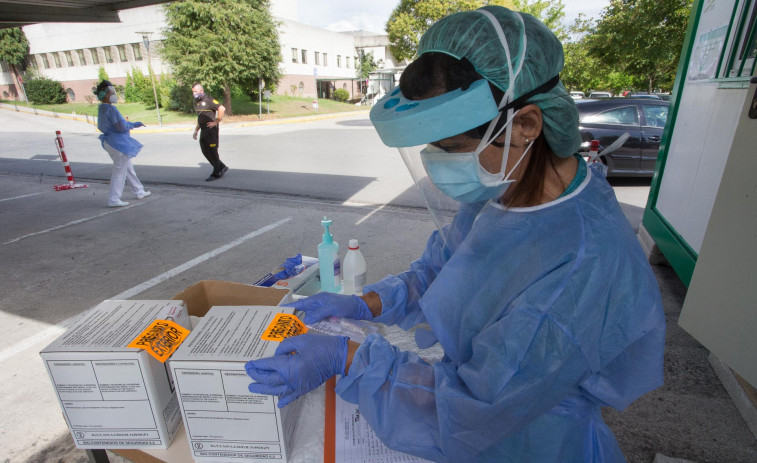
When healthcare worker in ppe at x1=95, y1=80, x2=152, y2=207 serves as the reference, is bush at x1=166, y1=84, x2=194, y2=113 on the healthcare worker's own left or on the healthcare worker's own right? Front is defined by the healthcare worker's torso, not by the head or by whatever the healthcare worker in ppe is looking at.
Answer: on the healthcare worker's own left

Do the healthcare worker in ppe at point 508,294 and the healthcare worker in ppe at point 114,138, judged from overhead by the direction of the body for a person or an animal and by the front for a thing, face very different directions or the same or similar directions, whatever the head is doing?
very different directions

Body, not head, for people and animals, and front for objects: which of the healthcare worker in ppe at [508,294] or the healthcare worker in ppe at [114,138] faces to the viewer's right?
the healthcare worker in ppe at [114,138]

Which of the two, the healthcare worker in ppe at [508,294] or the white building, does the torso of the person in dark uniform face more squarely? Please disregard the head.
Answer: the healthcare worker in ppe

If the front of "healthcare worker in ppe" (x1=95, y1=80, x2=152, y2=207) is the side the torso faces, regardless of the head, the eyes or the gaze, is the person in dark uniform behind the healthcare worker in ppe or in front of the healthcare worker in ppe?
in front

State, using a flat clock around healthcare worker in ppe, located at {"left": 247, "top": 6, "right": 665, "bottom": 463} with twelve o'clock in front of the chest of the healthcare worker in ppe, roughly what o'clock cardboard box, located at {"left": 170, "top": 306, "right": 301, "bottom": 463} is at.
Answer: The cardboard box is roughly at 1 o'clock from the healthcare worker in ppe.

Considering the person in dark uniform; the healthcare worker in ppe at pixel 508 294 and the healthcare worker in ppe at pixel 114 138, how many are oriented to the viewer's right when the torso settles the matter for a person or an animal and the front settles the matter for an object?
1

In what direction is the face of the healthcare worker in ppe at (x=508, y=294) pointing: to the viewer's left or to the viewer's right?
to the viewer's left

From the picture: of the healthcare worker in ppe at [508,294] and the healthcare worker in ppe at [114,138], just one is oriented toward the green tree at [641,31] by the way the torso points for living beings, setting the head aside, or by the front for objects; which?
the healthcare worker in ppe at [114,138]

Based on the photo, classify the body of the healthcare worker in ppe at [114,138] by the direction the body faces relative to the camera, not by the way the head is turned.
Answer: to the viewer's right

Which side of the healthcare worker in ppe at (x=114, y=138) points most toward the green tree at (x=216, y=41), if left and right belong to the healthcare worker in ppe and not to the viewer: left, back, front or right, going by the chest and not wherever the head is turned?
left

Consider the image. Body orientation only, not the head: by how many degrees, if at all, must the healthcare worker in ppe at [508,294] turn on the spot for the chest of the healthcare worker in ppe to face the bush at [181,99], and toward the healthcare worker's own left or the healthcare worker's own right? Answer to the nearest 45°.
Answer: approximately 90° to the healthcare worker's own right

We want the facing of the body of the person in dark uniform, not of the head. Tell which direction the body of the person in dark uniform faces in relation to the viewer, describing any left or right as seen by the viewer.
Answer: facing the viewer and to the left of the viewer

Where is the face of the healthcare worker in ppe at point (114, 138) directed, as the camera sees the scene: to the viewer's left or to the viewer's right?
to the viewer's right

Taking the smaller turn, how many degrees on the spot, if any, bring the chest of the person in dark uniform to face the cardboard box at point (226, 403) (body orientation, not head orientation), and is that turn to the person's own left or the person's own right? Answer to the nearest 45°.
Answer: approximately 45° to the person's own left

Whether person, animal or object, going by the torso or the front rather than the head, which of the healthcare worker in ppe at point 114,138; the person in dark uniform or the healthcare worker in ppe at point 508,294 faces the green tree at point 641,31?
the healthcare worker in ppe at point 114,138

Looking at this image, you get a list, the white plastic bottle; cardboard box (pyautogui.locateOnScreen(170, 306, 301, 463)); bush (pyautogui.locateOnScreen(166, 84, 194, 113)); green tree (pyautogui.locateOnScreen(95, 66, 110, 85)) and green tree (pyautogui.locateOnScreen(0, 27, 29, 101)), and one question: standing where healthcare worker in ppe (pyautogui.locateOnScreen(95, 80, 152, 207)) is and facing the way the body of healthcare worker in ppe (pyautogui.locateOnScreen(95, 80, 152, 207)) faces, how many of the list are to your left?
3

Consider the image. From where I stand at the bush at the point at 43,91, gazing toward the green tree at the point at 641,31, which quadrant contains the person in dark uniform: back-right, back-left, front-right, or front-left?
front-right
